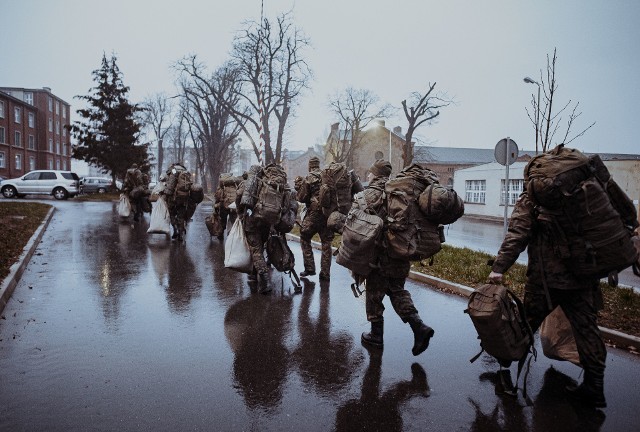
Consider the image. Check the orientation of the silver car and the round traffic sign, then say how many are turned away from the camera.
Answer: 1

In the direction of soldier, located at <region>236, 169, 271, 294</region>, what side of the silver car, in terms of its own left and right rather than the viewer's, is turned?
left

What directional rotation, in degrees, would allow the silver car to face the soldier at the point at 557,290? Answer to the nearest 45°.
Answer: approximately 90° to its left

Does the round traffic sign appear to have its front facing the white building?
yes

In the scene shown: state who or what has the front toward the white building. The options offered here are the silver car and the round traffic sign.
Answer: the round traffic sign

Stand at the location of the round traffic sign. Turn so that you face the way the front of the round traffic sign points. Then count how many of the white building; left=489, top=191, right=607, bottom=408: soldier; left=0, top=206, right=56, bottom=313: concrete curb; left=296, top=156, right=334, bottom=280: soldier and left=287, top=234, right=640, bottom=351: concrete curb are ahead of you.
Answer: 1

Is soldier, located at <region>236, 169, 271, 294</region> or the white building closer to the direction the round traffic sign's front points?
the white building

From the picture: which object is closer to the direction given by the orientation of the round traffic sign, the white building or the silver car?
the white building

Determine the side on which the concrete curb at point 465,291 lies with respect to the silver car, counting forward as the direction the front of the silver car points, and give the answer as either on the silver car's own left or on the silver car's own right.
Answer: on the silver car's own left

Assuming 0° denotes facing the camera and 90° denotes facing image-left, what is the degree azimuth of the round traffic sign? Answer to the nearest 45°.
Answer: approximately 180°

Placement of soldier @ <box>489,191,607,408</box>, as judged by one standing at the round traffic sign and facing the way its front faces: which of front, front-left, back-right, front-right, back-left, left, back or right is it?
back

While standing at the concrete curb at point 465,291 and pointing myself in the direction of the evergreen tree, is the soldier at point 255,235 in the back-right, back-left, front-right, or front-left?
front-left

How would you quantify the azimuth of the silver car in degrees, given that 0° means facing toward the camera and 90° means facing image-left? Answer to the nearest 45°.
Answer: approximately 90°

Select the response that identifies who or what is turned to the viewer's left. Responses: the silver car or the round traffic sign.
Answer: the silver car

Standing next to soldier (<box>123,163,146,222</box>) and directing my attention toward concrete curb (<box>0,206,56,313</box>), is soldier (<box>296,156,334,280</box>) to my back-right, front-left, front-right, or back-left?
front-left

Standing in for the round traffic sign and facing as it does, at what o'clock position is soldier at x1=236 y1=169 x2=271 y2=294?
The soldier is roughly at 7 o'clock from the round traffic sign.
